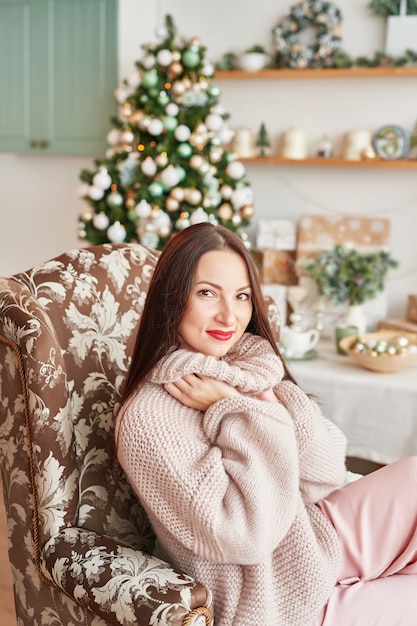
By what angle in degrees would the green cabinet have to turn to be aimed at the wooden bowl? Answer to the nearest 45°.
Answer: approximately 45° to its left

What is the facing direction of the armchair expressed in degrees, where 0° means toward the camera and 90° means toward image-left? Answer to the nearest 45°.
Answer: approximately 315°

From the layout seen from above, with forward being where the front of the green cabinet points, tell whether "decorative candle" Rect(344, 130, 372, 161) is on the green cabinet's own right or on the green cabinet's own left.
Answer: on the green cabinet's own left

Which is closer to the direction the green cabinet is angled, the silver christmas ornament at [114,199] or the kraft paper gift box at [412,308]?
the silver christmas ornament

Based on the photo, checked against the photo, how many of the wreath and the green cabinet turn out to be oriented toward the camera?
2

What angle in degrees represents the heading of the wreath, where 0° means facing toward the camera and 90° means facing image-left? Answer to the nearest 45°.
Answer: approximately 0°
